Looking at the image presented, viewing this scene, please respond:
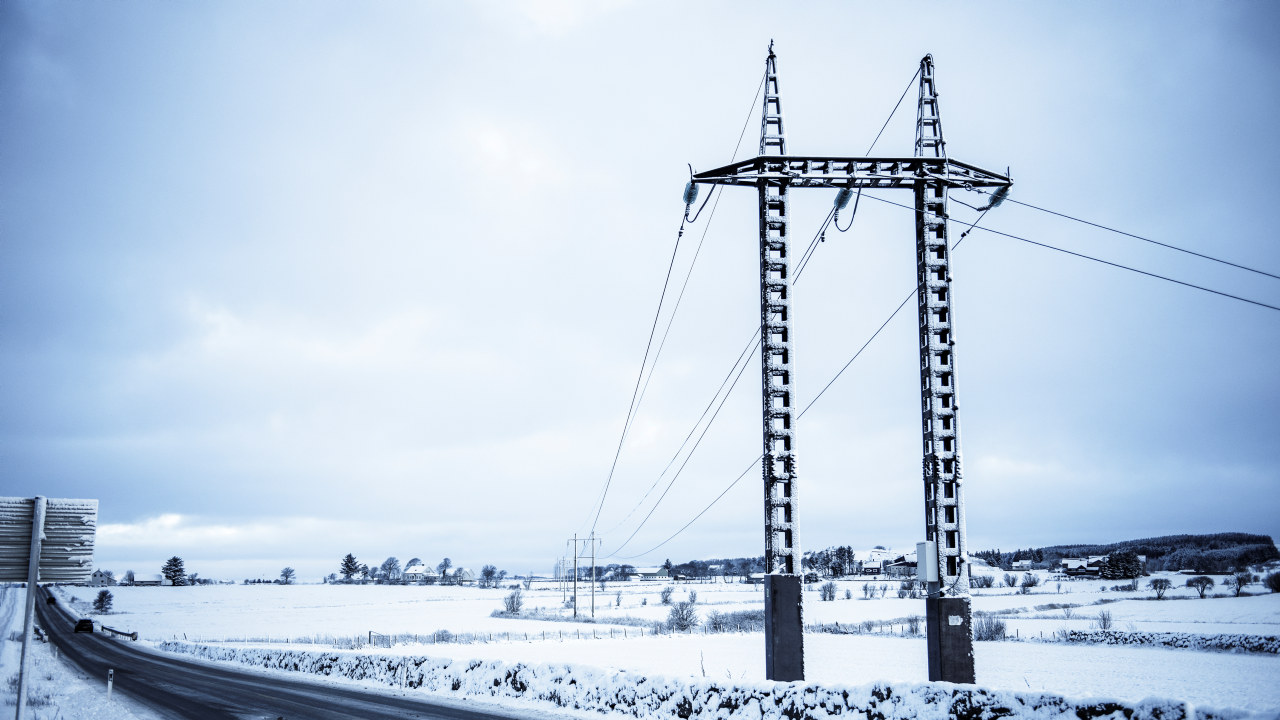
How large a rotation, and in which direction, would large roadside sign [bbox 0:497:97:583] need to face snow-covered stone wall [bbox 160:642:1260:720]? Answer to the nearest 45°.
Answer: approximately 90° to its right

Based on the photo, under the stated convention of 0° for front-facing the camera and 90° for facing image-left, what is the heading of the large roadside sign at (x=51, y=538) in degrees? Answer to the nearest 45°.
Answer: approximately 180°

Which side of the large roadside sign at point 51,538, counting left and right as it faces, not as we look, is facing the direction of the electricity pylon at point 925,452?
right
